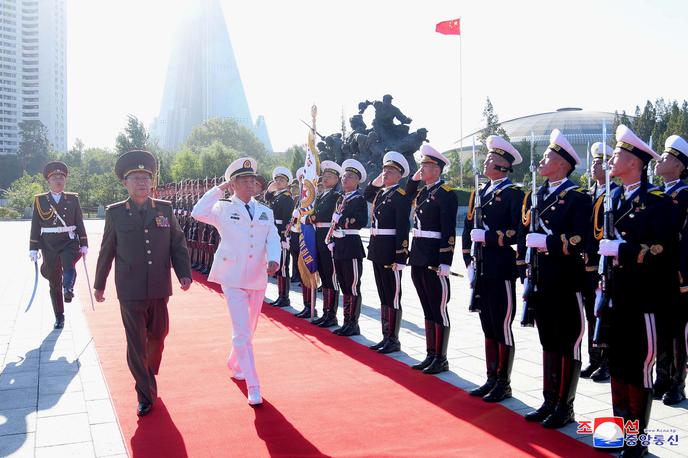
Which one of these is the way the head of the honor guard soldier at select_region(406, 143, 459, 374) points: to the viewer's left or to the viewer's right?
to the viewer's left

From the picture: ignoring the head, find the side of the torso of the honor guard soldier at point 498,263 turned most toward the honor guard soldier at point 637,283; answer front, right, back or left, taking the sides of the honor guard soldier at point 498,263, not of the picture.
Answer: left

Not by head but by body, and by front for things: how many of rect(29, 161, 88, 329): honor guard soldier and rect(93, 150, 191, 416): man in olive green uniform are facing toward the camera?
2

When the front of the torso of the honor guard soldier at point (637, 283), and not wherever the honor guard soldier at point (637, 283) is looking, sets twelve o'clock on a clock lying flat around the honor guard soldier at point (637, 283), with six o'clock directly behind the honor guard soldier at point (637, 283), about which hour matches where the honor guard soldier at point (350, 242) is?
the honor guard soldier at point (350, 242) is roughly at 3 o'clock from the honor guard soldier at point (637, 283).

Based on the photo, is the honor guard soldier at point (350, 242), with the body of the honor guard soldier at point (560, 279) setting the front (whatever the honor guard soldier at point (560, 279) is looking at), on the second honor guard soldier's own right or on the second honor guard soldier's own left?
on the second honor guard soldier's own right

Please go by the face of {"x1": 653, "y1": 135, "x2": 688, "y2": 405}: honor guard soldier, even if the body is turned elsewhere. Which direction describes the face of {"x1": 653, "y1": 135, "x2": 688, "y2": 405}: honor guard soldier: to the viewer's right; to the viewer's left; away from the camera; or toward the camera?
to the viewer's left

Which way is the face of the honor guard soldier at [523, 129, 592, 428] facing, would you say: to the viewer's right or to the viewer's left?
to the viewer's left

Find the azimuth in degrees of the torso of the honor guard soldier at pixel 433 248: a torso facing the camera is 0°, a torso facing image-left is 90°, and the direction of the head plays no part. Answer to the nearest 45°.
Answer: approximately 45°
